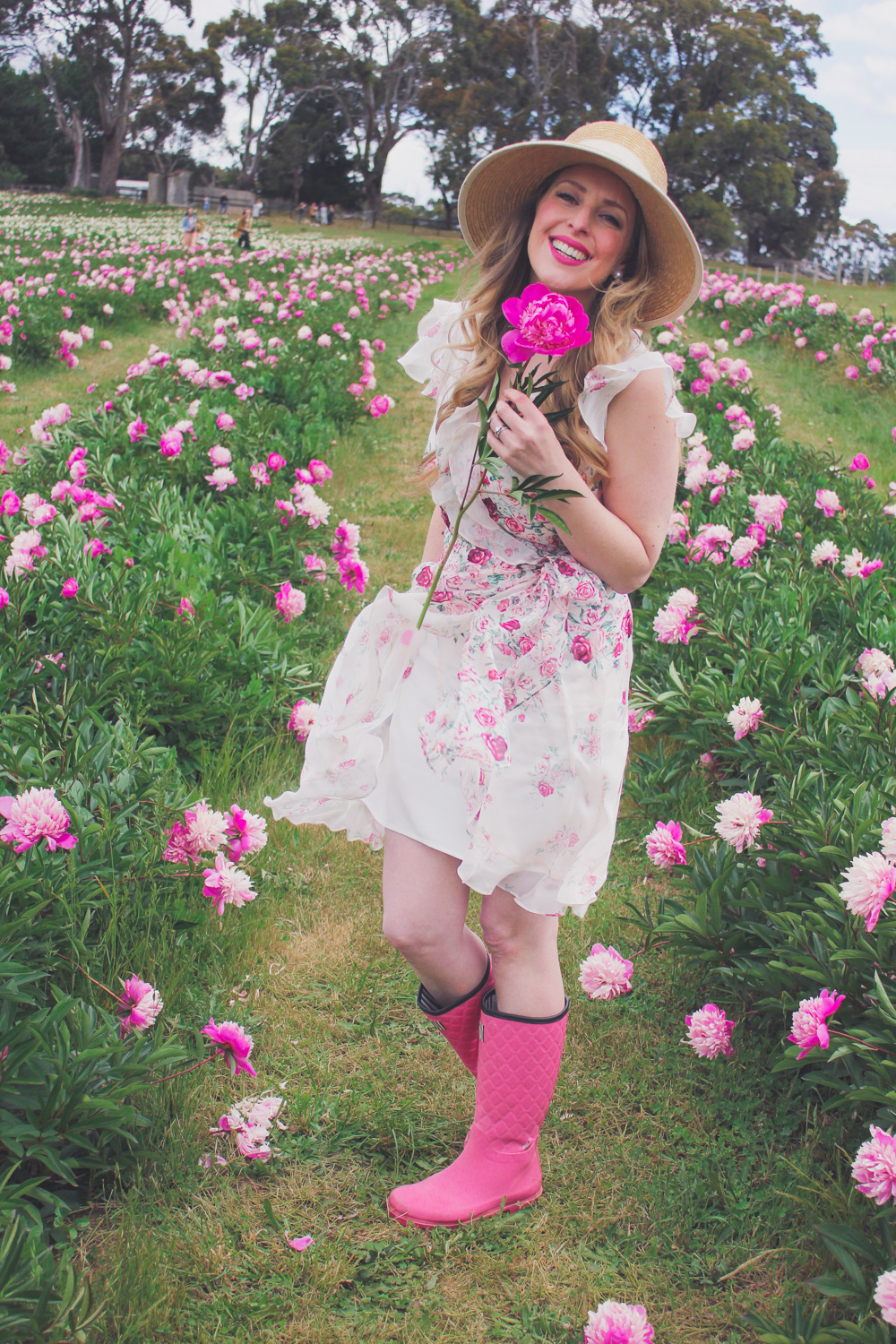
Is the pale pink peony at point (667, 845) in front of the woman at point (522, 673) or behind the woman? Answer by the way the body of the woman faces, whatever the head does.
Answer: behind

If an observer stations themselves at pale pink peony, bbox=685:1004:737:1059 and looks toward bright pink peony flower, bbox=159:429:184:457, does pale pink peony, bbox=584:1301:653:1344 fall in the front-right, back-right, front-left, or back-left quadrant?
back-left

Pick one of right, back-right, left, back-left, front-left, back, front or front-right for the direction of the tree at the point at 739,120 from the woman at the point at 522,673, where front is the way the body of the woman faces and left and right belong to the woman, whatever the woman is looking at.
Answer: back-right

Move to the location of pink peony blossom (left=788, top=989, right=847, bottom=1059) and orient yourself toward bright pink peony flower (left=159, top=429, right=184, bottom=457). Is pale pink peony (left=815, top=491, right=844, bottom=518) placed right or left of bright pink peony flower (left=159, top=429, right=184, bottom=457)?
right

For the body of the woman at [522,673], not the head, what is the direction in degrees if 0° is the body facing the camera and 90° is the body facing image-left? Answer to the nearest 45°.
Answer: approximately 45°

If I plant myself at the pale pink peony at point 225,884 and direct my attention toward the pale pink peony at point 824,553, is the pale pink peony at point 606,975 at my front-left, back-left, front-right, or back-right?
front-right

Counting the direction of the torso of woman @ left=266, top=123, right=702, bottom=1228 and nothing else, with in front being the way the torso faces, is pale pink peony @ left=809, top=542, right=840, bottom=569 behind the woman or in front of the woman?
behind

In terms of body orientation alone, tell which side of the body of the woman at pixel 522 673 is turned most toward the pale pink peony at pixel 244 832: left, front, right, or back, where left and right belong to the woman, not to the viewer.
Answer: right

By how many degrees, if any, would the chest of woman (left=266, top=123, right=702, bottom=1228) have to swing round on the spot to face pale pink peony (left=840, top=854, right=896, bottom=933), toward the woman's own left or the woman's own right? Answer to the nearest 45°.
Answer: approximately 135° to the woman's own left

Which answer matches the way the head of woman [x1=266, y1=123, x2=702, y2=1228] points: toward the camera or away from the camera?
toward the camera

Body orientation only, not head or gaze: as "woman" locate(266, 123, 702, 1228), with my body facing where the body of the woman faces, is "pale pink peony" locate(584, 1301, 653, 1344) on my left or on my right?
on my left
